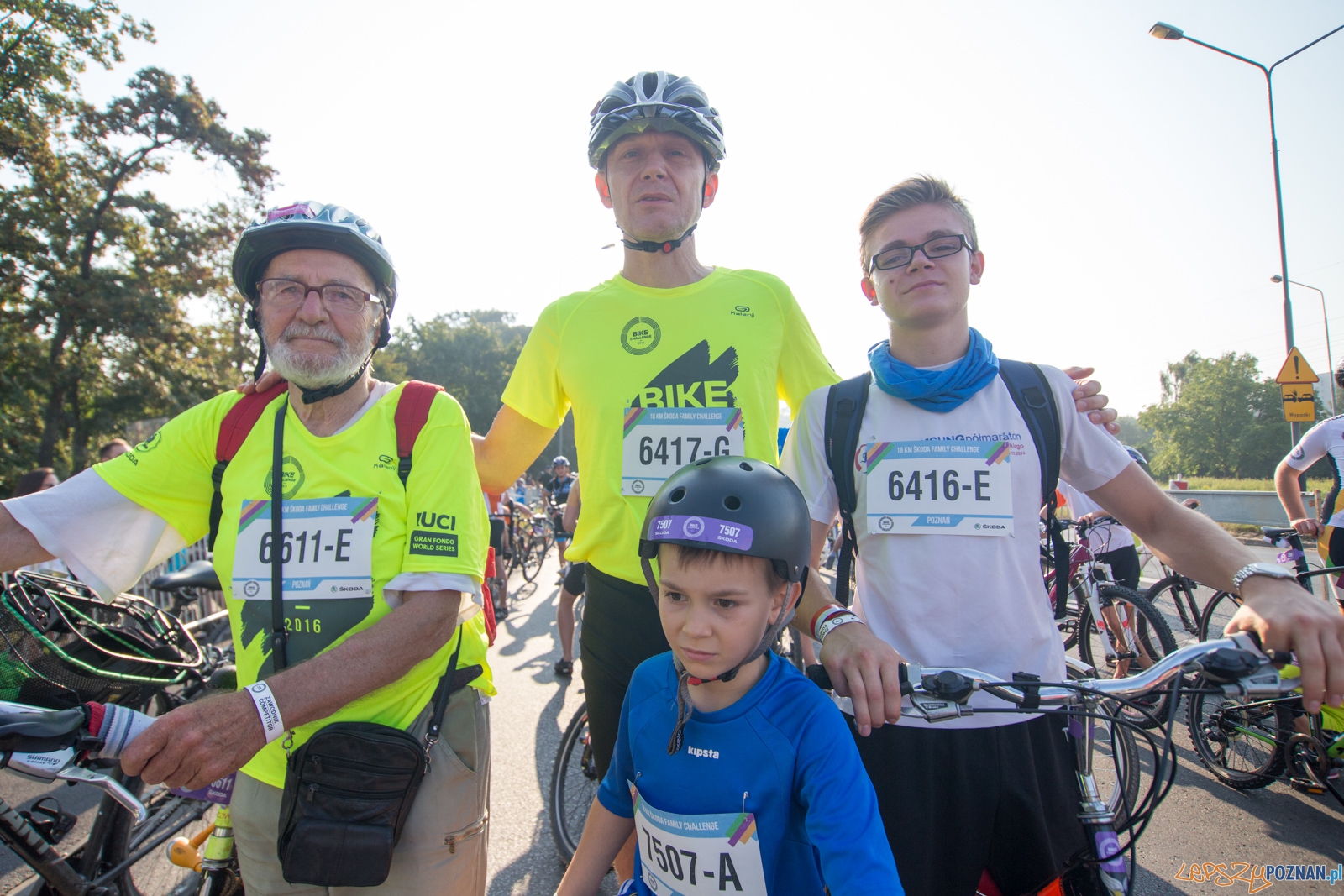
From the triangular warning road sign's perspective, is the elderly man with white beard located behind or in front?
in front

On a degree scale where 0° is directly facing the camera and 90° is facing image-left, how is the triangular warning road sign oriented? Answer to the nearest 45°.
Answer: approximately 0°

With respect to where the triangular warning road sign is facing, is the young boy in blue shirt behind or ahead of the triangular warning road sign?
ahead
